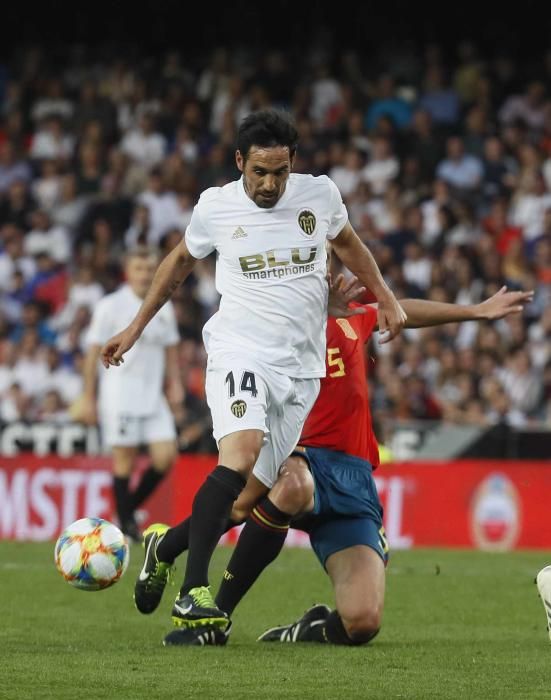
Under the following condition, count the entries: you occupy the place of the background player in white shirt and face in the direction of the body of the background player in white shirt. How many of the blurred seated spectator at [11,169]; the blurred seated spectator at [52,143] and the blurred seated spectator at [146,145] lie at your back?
3

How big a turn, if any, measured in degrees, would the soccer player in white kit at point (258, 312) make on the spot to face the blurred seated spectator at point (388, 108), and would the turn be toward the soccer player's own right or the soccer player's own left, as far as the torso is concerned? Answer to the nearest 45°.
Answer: approximately 180°

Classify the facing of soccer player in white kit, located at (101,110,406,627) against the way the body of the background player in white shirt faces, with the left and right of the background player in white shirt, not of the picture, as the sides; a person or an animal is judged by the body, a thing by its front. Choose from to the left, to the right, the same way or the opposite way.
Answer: the same way

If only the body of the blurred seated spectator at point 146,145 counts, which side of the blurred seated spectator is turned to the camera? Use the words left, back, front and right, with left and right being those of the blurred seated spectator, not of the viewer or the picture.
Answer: front

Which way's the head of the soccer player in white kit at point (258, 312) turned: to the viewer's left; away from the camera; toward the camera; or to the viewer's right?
toward the camera

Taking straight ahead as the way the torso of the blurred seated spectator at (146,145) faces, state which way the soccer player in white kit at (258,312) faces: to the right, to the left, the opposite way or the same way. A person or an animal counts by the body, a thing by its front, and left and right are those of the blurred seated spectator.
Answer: the same way

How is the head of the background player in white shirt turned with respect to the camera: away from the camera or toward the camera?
toward the camera

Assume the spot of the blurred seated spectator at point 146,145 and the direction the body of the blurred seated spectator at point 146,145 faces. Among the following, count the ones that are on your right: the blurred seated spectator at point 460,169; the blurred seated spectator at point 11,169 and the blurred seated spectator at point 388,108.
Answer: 1

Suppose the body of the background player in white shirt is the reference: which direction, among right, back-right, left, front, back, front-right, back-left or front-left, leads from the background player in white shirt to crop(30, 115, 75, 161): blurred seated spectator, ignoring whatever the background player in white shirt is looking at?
back

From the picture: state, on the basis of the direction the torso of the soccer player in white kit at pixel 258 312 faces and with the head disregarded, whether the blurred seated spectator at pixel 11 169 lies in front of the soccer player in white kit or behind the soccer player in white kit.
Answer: behind

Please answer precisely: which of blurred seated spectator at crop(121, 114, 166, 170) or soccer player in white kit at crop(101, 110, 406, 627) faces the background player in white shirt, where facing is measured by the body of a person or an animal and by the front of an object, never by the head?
the blurred seated spectator

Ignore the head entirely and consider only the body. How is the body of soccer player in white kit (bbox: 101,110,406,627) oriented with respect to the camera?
toward the camera

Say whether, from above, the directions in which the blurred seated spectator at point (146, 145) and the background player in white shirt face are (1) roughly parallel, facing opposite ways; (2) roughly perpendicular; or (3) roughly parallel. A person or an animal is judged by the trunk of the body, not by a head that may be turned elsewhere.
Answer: roughly parallel

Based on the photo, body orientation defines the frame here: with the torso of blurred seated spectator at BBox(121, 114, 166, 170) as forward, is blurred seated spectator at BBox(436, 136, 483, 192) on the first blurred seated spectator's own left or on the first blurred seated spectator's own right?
on the first blurred seated spectator's own left

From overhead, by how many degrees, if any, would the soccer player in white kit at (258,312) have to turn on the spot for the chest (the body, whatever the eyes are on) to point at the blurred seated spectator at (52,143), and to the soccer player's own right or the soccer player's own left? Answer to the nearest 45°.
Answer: approximately 180°

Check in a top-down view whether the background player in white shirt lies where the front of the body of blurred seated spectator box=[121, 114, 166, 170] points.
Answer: yes

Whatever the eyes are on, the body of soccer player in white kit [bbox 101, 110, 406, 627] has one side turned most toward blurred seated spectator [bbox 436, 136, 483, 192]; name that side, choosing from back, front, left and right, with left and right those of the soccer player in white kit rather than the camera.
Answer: back

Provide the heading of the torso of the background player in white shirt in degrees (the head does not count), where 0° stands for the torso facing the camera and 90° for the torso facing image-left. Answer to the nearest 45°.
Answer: approximately 0°

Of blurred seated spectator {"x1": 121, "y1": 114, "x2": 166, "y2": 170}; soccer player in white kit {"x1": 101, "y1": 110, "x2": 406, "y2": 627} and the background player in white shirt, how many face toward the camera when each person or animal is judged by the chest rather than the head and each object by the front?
3
